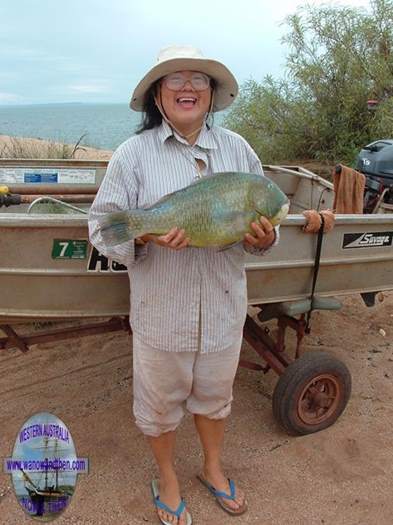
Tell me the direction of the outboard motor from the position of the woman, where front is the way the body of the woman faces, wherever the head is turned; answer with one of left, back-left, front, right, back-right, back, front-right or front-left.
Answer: back-left

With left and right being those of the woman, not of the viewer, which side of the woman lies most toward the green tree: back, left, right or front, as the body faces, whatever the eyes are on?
back

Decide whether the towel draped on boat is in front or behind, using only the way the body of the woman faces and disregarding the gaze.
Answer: behind

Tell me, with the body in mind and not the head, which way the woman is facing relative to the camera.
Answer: toward the camera
